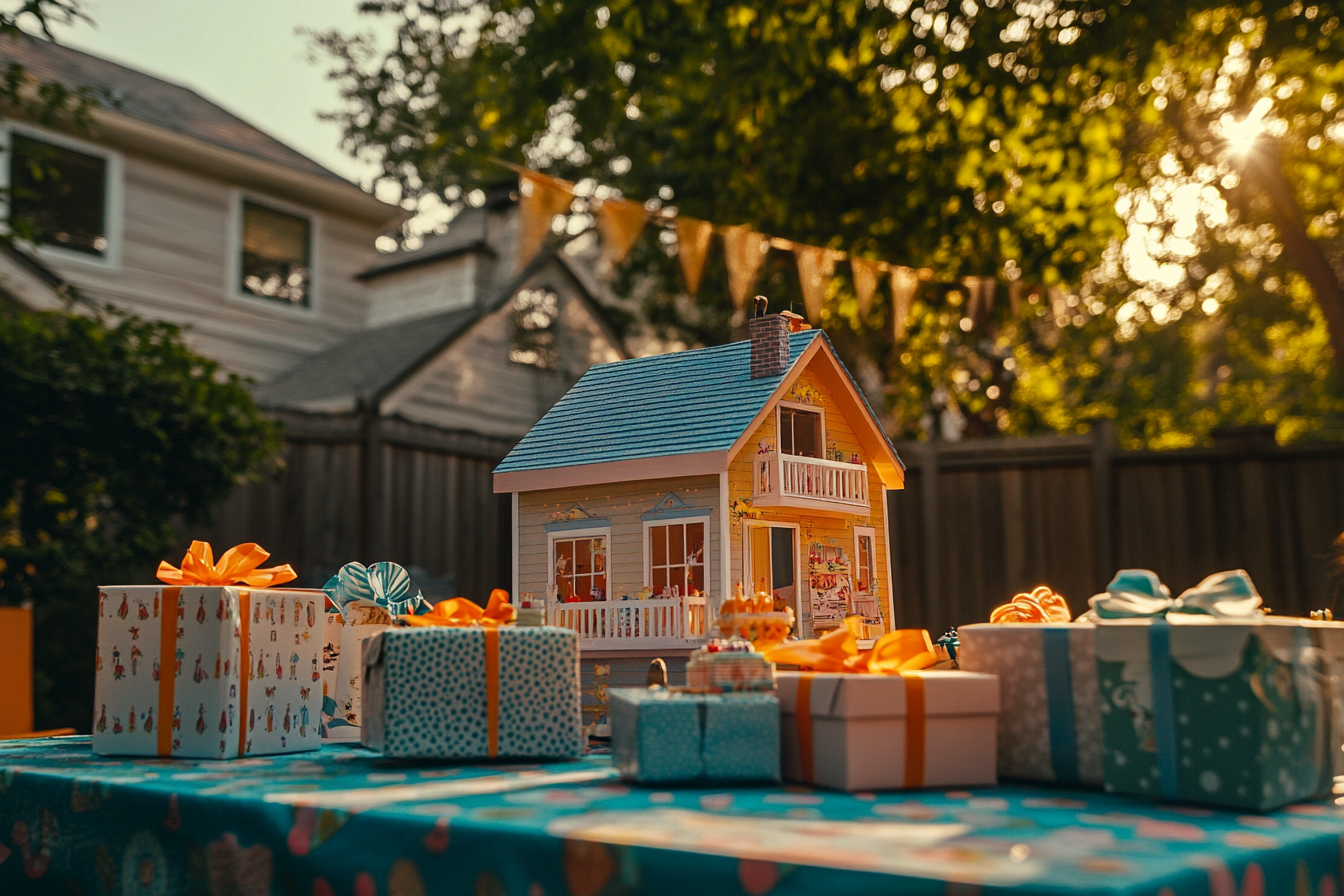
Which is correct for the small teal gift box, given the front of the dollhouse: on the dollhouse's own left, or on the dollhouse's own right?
on the dollhouse's own right

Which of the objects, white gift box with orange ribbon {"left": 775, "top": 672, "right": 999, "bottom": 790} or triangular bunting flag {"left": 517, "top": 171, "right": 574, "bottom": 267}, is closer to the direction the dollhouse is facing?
the white gift box with orange ribbon

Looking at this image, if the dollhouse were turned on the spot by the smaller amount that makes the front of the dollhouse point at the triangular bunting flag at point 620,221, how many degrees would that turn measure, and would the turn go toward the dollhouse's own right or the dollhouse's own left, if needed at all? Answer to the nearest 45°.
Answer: approximately 135° to the dollhouse's own left

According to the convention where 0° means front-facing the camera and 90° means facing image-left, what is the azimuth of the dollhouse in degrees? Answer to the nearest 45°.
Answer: approximately 315°

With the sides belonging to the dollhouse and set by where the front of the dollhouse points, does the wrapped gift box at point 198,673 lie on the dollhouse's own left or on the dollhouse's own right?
on the dollhouse's own right

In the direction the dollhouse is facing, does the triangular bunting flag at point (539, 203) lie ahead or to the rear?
to the rear

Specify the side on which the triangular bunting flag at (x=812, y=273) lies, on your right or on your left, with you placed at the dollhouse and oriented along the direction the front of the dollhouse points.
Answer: on your left

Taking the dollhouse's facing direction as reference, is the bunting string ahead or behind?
behind

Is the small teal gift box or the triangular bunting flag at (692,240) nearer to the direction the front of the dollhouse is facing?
the small teal gift box

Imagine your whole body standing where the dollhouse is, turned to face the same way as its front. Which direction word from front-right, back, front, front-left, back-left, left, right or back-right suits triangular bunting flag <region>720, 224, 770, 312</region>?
back-left

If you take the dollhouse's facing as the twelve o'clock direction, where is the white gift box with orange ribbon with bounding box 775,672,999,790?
The white gift box with orange ribbon is roughly at 1 o'clock from the dollhouse.
